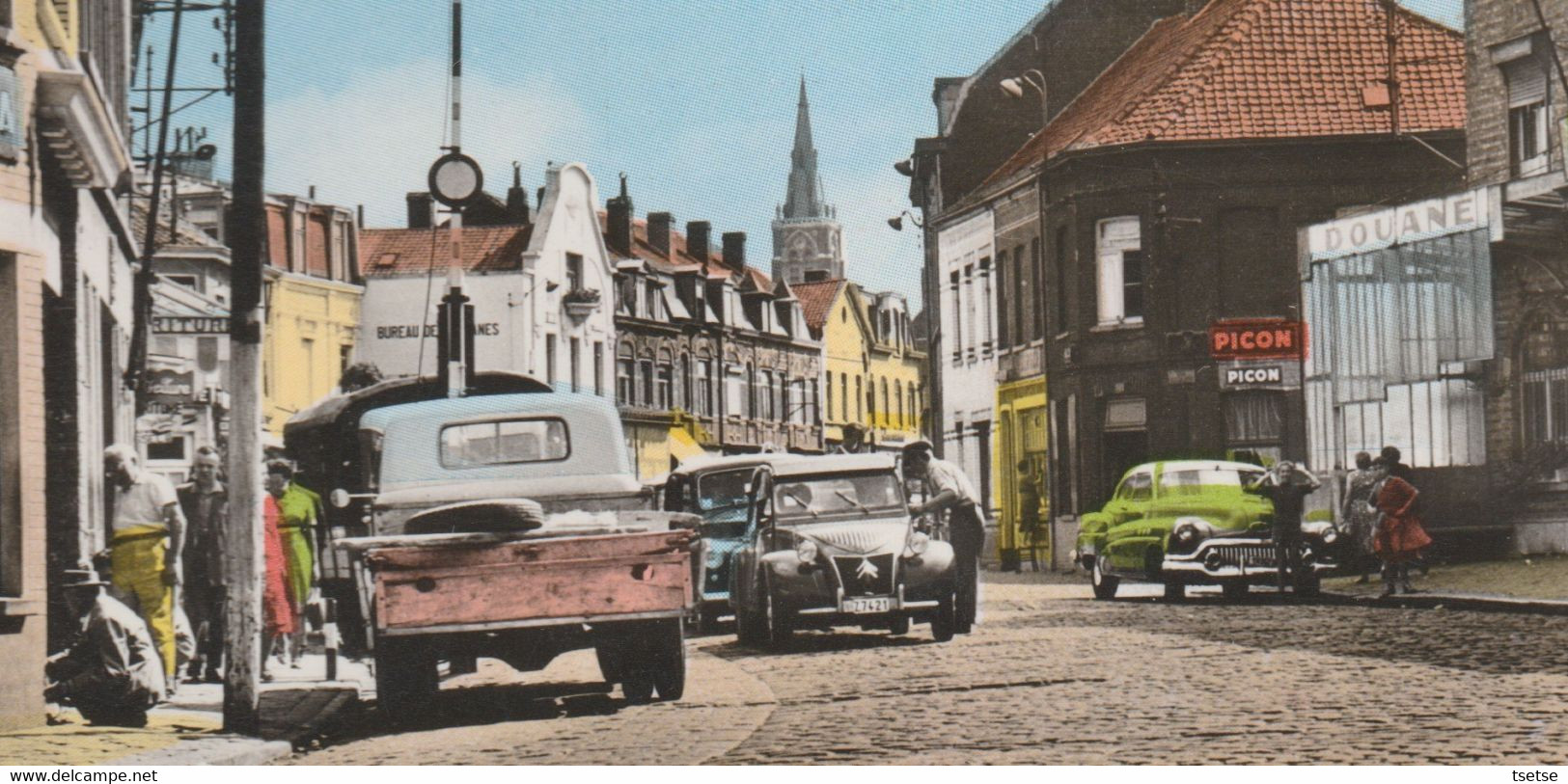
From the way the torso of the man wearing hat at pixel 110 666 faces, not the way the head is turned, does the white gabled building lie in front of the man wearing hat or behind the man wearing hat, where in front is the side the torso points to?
behind

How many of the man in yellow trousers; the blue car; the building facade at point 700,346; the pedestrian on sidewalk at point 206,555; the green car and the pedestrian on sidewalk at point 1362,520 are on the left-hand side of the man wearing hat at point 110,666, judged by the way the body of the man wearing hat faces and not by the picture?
0

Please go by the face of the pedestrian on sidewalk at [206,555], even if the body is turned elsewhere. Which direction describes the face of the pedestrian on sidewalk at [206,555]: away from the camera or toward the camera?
toward the camera

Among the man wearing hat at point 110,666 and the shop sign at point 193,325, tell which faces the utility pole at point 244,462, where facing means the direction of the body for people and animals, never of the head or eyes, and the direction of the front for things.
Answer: the shop sign

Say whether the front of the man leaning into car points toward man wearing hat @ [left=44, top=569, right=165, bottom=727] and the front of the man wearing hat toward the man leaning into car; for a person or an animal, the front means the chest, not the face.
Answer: no

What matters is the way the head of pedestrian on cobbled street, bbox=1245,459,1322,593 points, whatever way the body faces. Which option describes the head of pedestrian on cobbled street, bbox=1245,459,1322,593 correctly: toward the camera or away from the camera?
toward the camera

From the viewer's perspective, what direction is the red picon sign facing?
toward the camera

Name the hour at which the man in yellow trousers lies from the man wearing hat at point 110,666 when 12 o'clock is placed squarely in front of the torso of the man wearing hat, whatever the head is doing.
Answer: The man in yellow trousers is roughly at 3 o'clock from the man wearing hat.

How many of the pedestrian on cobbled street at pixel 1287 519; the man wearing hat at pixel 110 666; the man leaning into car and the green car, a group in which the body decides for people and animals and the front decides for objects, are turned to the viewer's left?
2

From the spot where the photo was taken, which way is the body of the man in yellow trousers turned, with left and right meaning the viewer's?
facing the viewer and to the left of the viewer

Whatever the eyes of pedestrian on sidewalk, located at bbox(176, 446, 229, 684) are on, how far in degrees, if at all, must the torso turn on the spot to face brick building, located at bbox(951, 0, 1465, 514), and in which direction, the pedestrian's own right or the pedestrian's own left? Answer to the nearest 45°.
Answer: approximately 135° to the pedestrian's own left

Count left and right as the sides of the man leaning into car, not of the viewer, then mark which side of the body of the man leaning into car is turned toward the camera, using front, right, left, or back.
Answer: left

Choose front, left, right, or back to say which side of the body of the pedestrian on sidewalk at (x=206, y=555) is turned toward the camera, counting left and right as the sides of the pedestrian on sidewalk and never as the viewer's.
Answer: front

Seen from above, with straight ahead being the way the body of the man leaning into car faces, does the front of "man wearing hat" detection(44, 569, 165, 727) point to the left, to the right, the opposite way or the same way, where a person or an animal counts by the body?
the same way

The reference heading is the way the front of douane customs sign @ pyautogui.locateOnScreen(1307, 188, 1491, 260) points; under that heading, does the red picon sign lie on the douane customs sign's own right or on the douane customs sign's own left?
on the douane customs sign's own right

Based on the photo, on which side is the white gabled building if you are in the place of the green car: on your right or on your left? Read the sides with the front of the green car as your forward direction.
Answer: on your right

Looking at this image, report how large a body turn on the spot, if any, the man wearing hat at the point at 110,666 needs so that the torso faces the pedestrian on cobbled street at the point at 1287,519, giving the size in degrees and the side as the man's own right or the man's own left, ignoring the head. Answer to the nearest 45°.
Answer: approximately 135° to the man's own right
